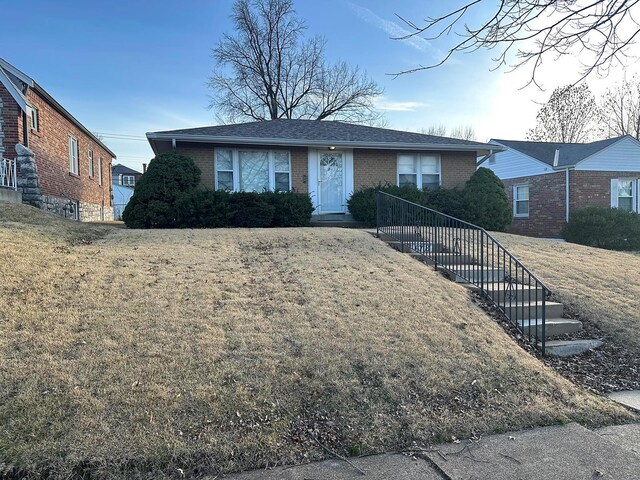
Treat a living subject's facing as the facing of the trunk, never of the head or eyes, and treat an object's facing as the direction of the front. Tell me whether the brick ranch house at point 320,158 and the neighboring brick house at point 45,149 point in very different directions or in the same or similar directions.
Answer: same or similar directions

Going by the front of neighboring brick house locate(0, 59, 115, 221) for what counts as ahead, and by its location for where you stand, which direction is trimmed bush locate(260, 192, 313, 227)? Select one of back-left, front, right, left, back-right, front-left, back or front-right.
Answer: left

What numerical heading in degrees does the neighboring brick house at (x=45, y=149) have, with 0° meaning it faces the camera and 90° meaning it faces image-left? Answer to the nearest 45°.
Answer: approximately 45°

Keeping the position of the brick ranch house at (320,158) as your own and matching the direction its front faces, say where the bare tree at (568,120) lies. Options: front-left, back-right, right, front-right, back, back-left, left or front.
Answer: back-left

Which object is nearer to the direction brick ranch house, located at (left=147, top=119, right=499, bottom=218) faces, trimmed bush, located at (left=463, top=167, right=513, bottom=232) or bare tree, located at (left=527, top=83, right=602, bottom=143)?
the trimmed bush

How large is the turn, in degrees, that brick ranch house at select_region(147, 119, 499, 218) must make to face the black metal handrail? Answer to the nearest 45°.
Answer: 0° — it already faces it

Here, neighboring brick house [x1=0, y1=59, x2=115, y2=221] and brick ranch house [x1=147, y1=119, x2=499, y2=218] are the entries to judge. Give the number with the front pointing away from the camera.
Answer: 0

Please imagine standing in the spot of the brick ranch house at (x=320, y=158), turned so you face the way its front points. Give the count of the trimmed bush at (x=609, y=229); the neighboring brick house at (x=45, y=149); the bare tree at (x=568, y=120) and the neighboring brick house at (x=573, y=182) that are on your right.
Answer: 1

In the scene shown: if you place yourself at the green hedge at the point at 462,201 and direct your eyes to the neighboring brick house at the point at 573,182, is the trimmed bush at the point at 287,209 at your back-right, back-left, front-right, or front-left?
back-left

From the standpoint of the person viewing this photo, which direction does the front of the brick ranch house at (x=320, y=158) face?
facing the viewer

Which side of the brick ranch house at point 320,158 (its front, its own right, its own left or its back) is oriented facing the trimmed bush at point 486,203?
left

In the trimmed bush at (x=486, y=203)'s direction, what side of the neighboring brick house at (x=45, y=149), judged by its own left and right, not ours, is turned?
left

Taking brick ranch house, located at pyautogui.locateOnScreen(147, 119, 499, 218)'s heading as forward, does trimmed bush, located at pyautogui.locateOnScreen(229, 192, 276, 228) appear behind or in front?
in front

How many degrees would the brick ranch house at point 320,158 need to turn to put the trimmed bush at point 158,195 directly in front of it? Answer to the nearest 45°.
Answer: approximately 45° to its right

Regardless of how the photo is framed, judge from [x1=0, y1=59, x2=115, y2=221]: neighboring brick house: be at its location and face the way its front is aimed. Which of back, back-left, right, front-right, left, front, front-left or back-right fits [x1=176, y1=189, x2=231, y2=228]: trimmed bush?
left
